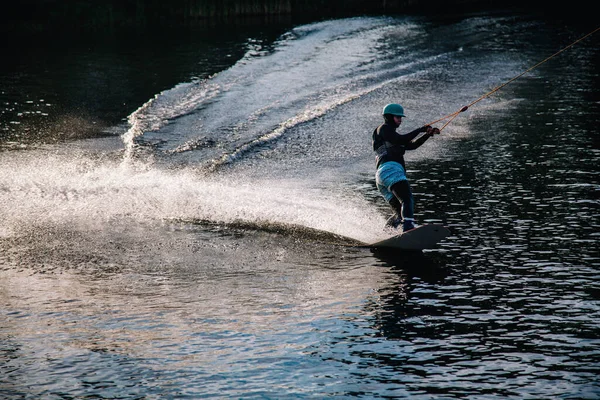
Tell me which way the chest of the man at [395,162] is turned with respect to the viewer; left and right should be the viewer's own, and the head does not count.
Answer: facing to the right of the viewer
